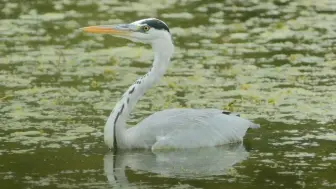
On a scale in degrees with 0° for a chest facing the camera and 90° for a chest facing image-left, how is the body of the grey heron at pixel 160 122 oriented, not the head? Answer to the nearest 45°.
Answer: approximately 90°
